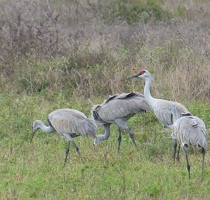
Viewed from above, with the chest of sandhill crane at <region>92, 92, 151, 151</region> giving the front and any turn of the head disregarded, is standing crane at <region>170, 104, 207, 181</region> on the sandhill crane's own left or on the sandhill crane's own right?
on the sandhill crane's own left

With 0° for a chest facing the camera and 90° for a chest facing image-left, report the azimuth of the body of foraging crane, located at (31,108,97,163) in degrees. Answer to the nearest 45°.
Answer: approximately 90°

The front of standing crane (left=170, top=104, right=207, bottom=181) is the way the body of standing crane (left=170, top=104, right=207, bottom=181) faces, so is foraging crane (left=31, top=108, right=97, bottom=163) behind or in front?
in front

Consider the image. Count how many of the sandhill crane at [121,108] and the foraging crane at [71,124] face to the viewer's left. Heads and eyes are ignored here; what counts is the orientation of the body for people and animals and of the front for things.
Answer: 2

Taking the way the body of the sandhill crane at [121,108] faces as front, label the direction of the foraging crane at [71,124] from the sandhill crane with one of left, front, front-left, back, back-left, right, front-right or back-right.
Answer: front-left

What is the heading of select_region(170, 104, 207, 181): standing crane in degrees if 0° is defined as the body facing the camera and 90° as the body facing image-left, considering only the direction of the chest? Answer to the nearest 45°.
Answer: approximately 135°

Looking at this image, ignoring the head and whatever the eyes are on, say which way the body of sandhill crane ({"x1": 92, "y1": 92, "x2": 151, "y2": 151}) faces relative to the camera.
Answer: to the viewer's left
